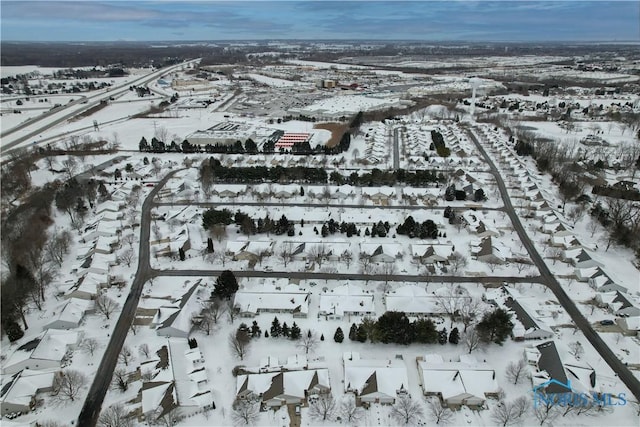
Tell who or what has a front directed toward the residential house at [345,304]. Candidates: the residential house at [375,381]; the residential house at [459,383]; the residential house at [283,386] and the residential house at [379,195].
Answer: the residential house at [379,195]

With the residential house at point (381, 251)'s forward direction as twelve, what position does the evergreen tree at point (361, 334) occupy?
The evergreen tree is roughly at 12 o'clock from the residential house.

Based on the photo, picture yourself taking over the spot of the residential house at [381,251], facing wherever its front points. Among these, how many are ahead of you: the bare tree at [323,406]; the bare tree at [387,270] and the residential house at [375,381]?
3

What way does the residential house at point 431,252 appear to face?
toward the camera

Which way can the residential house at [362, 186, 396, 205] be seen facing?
toward the camera

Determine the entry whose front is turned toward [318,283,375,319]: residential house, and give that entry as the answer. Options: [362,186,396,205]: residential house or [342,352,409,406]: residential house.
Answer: [362,186,396,205]: residential house

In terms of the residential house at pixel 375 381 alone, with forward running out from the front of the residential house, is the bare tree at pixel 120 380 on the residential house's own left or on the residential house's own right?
on the residential house's own right

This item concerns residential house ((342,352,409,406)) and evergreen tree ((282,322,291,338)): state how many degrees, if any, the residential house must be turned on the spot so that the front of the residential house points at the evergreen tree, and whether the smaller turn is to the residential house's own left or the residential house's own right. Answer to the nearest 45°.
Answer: approximately 135° to the residential house's own right

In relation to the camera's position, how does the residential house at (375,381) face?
facing the viewer

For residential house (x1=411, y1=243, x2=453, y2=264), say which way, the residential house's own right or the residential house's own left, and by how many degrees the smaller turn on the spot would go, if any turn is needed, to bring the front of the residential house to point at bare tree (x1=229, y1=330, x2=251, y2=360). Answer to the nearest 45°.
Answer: approximately 45° to the residential house's own right

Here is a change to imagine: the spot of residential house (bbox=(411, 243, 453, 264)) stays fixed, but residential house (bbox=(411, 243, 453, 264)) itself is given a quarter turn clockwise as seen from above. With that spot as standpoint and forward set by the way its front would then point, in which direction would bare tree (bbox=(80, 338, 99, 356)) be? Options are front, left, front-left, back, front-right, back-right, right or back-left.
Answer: front-left

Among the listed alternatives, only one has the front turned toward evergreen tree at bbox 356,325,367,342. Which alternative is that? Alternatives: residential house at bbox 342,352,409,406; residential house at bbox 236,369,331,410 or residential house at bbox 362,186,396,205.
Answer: residential house at bbox 362,186,396,205

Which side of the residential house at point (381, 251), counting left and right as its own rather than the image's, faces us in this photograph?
front

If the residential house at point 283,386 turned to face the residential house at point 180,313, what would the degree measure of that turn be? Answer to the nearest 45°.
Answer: approximately 135° to its right

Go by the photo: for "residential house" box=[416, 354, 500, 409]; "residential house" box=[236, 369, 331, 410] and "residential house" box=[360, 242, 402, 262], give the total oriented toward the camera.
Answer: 3

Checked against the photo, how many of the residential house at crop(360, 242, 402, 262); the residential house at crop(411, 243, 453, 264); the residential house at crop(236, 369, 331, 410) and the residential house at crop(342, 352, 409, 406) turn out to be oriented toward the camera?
4

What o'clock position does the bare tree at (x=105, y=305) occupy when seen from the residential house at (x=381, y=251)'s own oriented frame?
The bare tree is roughly at 2 o'clock from the residential house.
